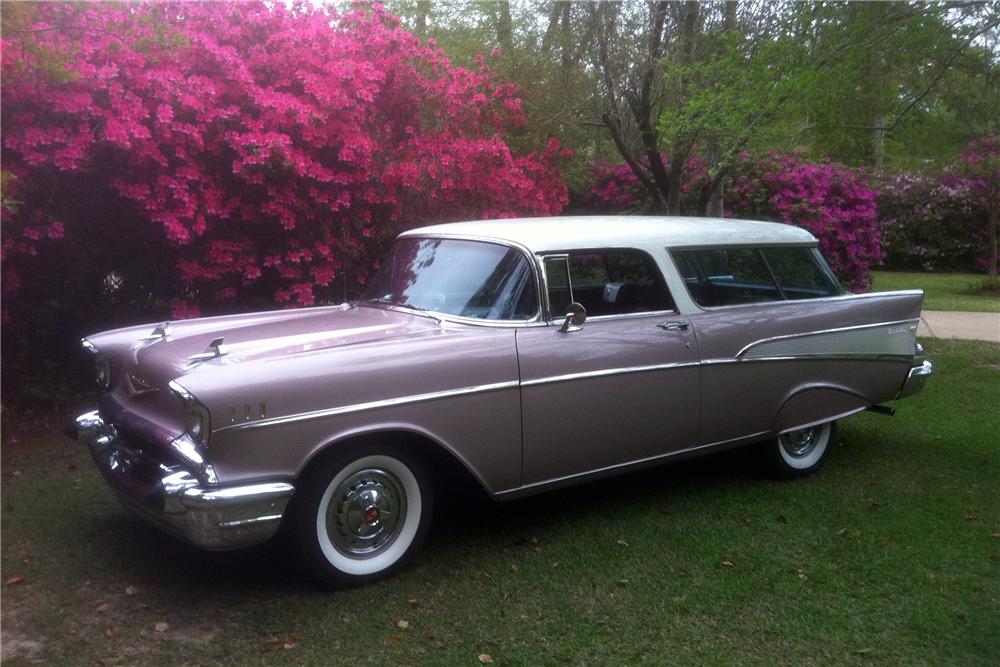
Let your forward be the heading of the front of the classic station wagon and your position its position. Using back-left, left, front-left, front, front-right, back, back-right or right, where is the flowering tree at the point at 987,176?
back

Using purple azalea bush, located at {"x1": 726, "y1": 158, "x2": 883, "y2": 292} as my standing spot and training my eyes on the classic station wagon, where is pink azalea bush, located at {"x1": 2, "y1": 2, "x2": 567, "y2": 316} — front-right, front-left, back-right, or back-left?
front-right

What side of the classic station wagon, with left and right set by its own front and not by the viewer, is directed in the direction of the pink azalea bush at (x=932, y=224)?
back

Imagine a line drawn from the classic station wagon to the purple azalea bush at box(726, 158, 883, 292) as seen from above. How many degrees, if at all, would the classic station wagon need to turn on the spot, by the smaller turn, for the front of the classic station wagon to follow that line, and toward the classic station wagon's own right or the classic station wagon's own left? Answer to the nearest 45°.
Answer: approximately 180°

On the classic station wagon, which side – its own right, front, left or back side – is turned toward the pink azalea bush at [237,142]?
right

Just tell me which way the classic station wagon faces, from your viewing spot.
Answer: facing the viewer and to the left of the viewer
